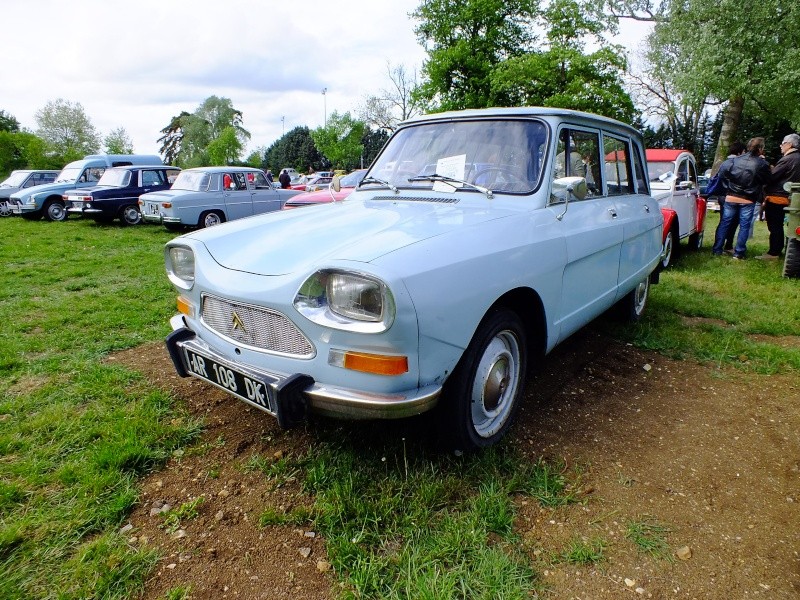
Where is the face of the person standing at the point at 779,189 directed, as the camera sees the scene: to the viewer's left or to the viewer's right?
to the viewer's left

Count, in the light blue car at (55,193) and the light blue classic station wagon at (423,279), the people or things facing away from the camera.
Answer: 0

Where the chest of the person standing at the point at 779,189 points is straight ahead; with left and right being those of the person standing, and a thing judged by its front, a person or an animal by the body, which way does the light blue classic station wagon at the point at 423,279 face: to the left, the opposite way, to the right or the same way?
to the left

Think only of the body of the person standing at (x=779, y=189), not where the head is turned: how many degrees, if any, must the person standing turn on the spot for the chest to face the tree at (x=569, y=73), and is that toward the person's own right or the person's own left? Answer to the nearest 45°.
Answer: approximately 45° to the person's own right

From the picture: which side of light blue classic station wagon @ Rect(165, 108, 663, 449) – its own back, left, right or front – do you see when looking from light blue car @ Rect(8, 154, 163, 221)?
right

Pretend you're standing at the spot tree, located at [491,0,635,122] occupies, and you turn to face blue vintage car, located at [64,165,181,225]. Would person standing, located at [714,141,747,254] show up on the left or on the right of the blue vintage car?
left

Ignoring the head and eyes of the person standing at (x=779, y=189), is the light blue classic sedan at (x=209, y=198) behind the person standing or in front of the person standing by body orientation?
in front

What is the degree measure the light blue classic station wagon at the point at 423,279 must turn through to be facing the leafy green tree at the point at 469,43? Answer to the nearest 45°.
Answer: approximately 135° to its right

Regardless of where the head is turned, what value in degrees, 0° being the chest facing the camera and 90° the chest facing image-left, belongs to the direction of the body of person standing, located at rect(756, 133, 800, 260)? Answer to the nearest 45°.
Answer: approximately 90°

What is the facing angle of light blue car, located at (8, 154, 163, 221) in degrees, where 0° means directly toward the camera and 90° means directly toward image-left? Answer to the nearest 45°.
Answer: approximately 45°

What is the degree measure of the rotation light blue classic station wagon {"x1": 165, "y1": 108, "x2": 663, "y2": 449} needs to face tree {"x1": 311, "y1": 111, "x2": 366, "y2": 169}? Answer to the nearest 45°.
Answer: approximately 135° to its right

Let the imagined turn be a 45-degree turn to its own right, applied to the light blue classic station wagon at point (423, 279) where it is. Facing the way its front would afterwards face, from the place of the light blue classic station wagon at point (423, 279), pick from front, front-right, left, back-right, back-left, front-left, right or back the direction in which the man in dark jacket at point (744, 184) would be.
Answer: back-right

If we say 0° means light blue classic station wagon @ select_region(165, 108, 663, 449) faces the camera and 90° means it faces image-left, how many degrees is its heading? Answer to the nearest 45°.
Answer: approximately 45°
